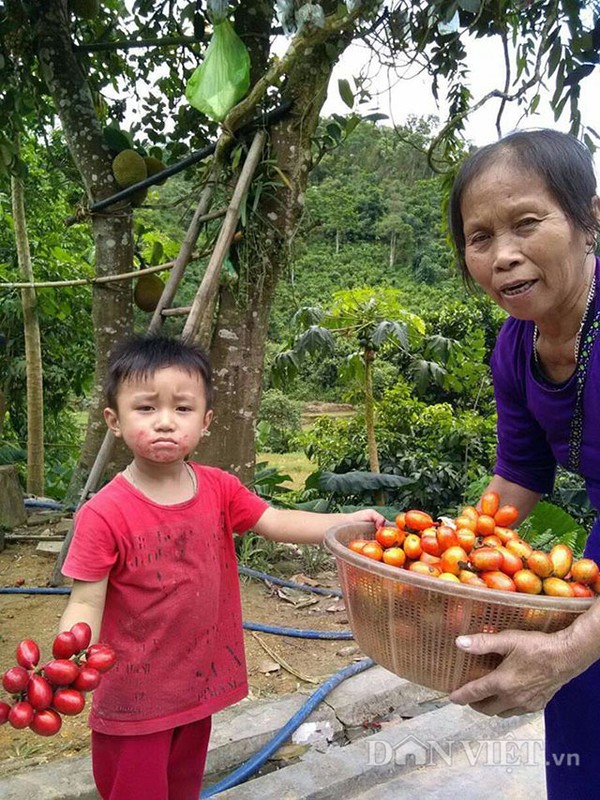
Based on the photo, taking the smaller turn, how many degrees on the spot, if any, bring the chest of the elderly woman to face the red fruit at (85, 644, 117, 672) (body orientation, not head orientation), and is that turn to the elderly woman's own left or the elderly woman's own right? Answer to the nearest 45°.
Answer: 0° — they already face it

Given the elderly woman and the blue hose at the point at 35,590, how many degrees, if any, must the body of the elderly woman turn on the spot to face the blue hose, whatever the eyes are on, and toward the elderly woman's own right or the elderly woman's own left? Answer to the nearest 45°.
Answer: approximately 90° to the elderly woman's own right

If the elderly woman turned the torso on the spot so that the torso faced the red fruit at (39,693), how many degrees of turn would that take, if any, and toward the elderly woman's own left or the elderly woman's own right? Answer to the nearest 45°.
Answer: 0° — they already face it

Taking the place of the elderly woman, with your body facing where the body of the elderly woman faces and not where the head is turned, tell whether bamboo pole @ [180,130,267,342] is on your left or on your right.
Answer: on your right

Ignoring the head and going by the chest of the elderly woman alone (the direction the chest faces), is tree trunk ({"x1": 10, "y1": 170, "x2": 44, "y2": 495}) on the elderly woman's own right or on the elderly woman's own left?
on the elderly woman's own right

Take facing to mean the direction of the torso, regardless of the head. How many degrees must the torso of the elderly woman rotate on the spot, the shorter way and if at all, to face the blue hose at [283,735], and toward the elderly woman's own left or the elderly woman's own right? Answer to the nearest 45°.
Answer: approximately 90° to the elderly woman's own right

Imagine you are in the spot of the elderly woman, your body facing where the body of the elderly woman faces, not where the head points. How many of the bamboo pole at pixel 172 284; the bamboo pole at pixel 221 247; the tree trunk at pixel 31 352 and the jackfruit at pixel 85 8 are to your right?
4

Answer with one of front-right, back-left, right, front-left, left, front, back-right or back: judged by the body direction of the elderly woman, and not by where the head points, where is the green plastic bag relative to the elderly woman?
right

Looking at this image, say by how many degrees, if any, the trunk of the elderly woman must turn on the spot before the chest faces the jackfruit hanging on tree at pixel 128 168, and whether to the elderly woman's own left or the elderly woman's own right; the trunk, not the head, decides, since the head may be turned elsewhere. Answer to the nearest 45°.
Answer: approximately 90° to the elderly woman's own right

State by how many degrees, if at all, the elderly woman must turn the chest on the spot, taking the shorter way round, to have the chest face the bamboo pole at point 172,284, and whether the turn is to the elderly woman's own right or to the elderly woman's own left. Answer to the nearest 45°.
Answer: approximately 90° to the elderly woman's own right

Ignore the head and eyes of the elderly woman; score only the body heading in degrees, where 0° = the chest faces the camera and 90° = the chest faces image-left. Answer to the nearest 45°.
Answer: approximately 45°

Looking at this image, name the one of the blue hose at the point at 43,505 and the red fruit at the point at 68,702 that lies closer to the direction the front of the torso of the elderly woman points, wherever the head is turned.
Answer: the red fruit

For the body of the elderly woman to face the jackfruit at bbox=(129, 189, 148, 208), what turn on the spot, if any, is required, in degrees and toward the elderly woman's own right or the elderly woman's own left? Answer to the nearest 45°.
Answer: approximately 90° to the elderly woman's own right

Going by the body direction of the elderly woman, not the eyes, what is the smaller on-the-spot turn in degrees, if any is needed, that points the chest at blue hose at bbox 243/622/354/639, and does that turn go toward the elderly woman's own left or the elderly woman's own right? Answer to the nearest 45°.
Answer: approximately 90° to the elderly woman's own right
